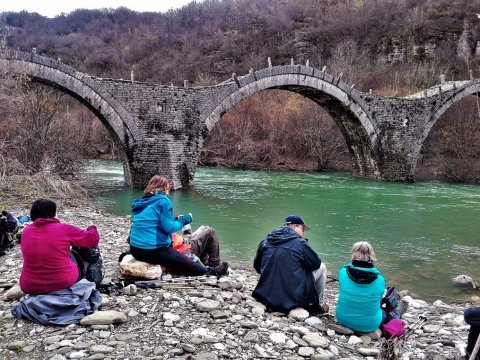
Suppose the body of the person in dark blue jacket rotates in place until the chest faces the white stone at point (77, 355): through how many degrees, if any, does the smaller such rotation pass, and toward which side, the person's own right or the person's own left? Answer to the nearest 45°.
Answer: approximately 180°

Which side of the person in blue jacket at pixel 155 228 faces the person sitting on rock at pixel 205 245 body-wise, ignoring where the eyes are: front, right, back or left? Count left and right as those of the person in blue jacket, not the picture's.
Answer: front

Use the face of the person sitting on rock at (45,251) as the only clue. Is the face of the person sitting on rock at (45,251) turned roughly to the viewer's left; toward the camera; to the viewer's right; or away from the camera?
away from the camera

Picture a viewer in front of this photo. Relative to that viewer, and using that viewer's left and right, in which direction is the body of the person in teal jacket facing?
facing away from the viewer and to the right of the viewer

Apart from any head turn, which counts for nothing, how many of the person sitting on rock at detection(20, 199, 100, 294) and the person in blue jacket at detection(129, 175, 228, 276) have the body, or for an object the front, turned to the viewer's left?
0

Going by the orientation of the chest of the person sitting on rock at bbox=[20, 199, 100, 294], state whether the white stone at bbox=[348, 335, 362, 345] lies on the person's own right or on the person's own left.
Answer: on the person's own right

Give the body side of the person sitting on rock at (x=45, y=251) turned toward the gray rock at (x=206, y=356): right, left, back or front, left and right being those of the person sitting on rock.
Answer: right

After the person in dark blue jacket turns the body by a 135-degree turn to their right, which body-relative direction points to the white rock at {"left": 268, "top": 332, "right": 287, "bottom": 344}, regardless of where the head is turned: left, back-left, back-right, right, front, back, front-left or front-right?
front

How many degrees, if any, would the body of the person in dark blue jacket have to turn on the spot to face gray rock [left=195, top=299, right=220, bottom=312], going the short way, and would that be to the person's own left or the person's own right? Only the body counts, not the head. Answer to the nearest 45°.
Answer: approximately 135° to the person's own left

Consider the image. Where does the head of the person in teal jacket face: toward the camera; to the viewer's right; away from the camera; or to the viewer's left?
away from the camera

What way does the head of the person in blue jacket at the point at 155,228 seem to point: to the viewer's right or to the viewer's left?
to the viewer's right

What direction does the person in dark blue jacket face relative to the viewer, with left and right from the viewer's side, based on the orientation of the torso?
facing away from the viewer and to the right of the viewer
